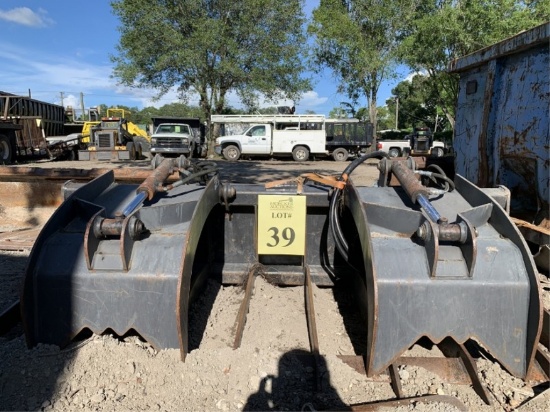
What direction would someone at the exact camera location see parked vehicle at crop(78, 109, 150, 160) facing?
facing away from the viewer

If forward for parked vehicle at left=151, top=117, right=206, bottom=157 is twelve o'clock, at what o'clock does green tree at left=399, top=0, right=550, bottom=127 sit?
The green tree is roughly at 8 o'clock from the parked vehicle.

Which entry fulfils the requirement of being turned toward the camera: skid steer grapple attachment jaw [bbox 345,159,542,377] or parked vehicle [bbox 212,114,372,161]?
the skid steer grapple attachment jaw

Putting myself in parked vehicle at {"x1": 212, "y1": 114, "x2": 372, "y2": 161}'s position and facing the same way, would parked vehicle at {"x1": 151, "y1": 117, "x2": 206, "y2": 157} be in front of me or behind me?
in front

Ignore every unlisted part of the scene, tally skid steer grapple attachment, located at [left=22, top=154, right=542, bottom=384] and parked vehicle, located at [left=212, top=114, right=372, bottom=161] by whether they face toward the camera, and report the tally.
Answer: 1

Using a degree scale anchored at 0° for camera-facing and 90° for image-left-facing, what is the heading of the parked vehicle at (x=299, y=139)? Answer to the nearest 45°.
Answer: approximately 90°

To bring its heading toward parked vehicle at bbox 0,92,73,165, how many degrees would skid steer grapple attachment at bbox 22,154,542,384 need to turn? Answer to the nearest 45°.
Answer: approximately 135° to its right

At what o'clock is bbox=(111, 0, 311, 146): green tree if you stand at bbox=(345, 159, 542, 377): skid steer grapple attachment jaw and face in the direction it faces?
The green tree is roughly at 5 o'clock from the skid steer grapple attachment jaw.

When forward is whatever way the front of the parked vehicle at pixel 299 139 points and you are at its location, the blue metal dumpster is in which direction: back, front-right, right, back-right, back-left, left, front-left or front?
left

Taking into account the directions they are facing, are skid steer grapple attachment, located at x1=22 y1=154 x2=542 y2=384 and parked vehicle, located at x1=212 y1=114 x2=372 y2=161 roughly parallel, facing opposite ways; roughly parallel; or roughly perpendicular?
roughly perpendicular

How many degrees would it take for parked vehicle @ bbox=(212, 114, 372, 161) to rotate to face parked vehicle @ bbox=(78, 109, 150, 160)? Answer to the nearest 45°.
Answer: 0° — it already faces it

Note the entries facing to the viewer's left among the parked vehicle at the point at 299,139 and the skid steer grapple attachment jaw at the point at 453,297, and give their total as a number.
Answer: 1

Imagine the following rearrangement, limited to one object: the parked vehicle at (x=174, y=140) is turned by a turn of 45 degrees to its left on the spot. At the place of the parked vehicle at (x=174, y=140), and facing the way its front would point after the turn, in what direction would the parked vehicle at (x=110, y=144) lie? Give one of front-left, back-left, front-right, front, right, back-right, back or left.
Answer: right

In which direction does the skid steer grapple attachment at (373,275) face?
toward the camera

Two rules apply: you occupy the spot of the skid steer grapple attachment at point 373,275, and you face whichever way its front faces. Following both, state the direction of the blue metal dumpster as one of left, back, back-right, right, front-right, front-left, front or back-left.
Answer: back-left

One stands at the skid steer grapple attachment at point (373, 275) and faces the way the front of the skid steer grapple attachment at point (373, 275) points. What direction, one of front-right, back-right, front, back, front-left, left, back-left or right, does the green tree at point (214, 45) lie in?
back
